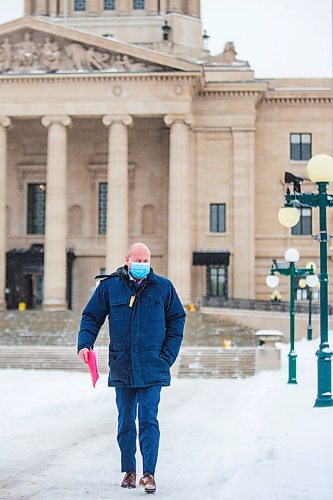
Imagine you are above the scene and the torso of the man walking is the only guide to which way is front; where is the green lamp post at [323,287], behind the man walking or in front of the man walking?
behind

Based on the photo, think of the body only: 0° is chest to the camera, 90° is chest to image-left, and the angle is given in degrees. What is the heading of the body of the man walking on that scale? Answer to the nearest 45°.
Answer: approximately 0°

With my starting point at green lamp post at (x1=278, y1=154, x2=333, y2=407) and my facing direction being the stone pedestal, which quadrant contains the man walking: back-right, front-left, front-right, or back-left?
back-left

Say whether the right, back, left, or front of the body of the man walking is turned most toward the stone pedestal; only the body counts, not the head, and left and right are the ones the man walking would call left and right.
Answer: back
